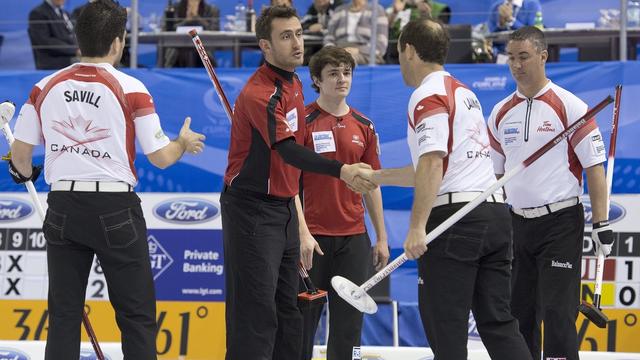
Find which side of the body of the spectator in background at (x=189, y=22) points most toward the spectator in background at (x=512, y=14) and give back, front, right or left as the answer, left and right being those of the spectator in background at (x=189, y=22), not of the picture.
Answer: left

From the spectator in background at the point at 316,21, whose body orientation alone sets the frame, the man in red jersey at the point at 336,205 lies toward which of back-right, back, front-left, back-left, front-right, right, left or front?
front

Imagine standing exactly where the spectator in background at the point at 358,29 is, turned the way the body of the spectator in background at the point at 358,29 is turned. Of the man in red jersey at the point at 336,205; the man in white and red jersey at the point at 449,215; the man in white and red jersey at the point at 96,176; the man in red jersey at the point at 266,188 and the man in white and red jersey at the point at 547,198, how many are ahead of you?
5

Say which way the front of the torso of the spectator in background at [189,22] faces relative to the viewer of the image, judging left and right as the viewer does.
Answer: facing the viewer

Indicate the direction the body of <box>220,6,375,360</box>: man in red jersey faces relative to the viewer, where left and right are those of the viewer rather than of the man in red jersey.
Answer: facing the viewer and to the right of the viewer

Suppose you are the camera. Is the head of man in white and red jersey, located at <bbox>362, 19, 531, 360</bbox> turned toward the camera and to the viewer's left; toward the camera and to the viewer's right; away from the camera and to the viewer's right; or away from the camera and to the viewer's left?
away from the camera and to the viewer's left

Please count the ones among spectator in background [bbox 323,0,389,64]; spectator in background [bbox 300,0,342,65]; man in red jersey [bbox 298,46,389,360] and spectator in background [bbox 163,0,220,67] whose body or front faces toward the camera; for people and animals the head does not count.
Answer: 4

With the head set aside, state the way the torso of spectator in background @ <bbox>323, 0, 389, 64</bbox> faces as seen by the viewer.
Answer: toward the camera

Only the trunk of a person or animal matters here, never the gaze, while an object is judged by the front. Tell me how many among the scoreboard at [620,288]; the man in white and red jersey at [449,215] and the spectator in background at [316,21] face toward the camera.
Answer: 2

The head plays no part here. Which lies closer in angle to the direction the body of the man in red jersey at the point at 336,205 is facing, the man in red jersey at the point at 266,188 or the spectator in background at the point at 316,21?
the man in red jersey

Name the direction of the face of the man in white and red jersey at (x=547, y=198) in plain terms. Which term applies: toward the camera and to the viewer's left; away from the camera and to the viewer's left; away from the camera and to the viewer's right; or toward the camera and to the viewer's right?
toward the camera and to the viewer's left

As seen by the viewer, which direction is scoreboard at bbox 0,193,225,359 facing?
toward the camera

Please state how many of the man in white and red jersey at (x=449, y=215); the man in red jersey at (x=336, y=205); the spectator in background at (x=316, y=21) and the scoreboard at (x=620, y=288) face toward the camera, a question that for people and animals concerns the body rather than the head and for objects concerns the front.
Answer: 3

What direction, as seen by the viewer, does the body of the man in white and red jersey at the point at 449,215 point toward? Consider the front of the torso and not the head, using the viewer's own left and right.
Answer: facing away from the viewer and to the left of the viewer

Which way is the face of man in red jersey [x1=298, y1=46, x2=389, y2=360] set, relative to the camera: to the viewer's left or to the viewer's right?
to the viewer's right
